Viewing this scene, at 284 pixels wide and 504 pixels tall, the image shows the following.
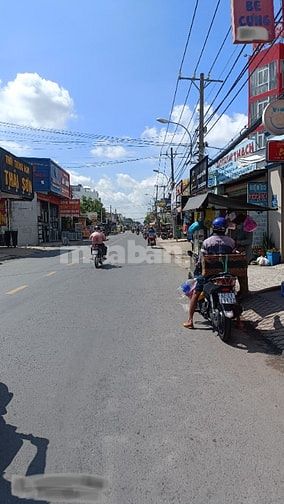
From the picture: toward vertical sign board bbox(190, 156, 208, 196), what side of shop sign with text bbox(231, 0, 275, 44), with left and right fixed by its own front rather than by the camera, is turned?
back

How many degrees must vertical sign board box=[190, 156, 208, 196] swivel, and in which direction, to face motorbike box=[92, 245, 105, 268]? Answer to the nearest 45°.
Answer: approximately 45° to its right

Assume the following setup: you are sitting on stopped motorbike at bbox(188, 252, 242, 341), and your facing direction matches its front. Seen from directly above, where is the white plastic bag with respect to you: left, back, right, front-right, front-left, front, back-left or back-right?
front-right

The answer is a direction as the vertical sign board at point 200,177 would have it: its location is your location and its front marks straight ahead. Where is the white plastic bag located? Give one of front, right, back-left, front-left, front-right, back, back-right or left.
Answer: left

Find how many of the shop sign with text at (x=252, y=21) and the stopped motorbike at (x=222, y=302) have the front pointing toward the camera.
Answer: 1

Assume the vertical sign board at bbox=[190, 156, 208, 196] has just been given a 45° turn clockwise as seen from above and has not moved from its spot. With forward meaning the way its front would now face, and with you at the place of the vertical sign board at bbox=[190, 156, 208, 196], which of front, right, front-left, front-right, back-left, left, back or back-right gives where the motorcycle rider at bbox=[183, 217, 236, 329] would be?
left

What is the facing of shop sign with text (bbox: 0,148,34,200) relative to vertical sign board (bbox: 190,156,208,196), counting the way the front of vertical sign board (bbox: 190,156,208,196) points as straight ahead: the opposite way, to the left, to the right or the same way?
to the left

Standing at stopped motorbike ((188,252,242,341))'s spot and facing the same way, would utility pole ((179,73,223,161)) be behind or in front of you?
in front

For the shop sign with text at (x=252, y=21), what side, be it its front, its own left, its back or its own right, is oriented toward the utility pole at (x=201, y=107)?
back

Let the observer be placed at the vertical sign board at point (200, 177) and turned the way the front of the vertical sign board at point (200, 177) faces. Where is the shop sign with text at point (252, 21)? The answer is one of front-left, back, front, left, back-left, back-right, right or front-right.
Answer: front-left

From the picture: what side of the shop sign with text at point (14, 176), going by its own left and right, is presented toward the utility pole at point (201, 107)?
front

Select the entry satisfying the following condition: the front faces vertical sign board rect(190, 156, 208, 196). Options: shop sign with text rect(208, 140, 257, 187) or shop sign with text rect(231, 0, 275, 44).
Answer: shop sign with text rect(208, 140, 257, 187)

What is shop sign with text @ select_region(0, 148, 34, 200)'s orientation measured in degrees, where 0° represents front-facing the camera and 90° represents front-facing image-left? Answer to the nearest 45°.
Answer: approximately 315°

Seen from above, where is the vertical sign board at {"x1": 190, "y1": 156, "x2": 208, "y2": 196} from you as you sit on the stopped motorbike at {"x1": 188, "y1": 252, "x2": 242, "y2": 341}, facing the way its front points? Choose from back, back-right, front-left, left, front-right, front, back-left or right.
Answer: front-right

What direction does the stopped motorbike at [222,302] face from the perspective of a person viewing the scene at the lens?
facing away from the viewer and to the left of the viewer
